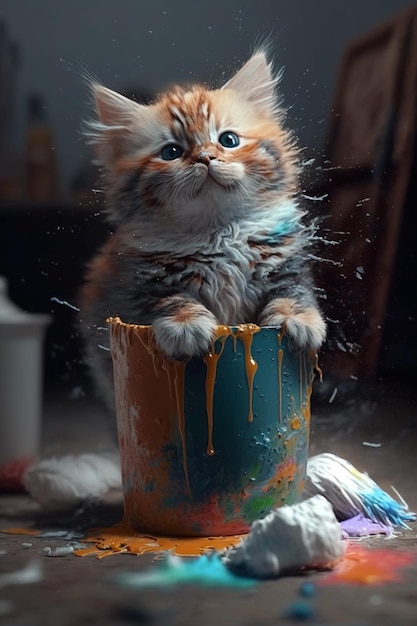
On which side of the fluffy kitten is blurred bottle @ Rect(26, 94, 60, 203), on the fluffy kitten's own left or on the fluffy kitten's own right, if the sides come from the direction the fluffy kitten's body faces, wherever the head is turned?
on the fluffy kitten's own right

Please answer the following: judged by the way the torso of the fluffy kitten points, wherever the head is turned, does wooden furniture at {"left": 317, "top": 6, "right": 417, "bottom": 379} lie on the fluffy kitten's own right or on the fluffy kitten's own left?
on the fluffy kitten's own left
